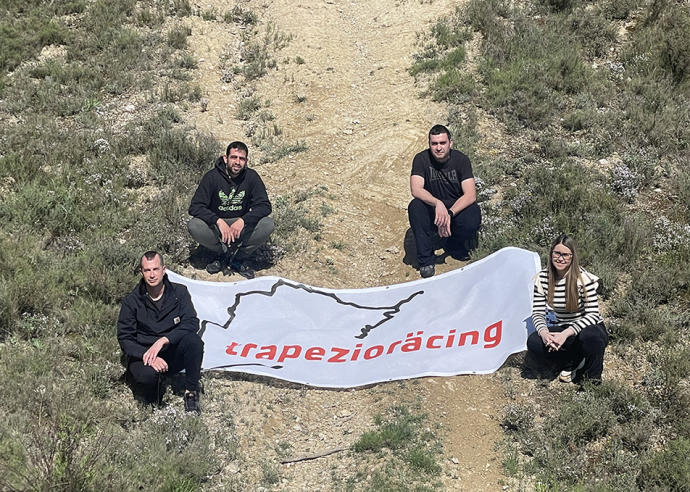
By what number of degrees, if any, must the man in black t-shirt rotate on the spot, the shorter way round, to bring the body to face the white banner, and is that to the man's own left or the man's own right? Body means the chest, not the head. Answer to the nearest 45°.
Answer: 0° — they already face it

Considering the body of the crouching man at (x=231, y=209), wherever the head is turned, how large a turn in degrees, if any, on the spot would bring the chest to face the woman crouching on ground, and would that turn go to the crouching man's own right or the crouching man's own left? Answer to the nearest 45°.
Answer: approximately 45° to the crouching man's own left

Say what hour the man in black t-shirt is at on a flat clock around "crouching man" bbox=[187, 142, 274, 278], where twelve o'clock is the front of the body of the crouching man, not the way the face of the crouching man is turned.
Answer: The man in black t-shirt is roughly at 9 o'clock from the crouching man.

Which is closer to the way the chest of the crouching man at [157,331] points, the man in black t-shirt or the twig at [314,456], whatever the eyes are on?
the twig

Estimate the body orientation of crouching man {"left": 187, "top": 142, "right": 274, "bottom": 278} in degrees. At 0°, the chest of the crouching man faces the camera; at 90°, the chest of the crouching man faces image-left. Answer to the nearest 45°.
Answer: approximately 0°

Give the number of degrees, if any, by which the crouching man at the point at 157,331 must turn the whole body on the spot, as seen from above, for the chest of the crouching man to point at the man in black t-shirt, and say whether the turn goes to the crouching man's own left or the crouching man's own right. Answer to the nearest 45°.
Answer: approximately 135° to the crouching man's own left

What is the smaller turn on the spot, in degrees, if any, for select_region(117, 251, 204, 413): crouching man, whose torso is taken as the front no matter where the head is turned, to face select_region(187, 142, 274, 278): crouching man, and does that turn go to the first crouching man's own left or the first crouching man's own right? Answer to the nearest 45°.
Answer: approximately 135° to the first crouching man's own left
